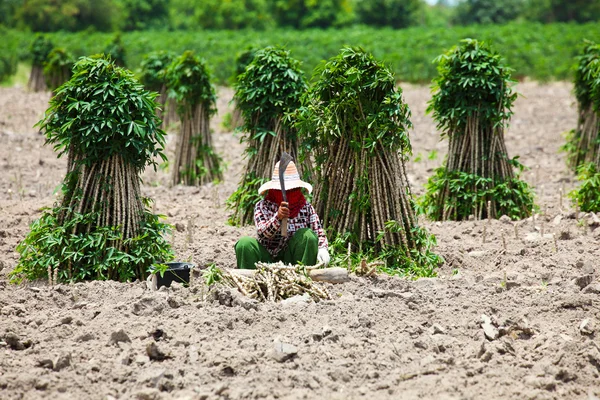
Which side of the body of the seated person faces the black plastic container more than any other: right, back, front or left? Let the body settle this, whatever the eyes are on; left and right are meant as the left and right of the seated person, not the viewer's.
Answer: right

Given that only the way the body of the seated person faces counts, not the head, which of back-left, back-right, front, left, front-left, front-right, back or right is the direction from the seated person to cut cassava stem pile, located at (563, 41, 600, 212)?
back-left

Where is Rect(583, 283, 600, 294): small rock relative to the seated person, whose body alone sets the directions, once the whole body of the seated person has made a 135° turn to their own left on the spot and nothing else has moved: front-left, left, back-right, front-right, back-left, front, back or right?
front-right

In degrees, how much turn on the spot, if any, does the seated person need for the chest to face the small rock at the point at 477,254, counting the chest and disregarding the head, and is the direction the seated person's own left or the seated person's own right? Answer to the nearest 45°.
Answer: approximately 135° to the seated person's own left

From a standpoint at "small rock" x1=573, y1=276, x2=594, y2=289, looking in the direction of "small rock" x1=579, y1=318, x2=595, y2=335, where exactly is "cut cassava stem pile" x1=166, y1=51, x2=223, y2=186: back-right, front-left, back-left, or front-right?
back-right

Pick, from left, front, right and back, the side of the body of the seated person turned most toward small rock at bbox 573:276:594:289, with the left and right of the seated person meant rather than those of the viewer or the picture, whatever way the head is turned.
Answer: left

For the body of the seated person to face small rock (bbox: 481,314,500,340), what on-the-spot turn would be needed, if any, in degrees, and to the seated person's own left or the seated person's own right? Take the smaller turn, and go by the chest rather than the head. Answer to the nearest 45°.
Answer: approximately 45° to the seated person's own left

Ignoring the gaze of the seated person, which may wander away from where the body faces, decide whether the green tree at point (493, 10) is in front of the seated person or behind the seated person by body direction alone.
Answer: behind

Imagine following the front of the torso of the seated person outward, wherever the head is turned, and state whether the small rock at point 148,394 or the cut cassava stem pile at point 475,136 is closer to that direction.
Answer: the small rock

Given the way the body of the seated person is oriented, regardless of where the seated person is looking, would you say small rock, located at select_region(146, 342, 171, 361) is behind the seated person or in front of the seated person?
in front

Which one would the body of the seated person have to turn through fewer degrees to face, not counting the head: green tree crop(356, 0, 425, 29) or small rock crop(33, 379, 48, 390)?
the small rock

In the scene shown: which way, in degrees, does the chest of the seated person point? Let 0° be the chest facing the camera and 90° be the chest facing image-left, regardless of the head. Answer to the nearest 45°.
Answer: approximately 0°

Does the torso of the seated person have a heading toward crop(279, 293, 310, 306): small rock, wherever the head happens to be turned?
yes

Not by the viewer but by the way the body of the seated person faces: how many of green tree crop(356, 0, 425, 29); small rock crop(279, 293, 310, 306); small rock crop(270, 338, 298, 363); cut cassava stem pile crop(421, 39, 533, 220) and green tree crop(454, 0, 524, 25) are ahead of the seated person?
2
